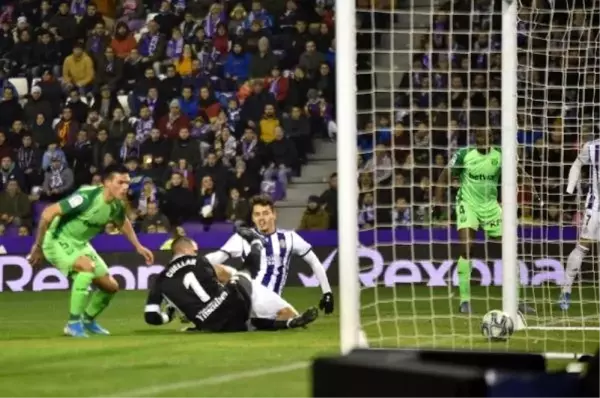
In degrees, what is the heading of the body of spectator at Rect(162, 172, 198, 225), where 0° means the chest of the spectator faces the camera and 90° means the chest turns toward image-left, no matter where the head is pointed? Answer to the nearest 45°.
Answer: approximately 0°

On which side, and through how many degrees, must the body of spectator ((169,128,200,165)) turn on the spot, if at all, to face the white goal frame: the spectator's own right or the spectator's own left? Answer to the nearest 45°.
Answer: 0° — they already face it

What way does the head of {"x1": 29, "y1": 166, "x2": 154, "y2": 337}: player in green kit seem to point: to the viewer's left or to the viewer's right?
to the viewer's right

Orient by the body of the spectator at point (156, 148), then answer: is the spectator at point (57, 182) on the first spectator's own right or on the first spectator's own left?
on the first spectator's own right

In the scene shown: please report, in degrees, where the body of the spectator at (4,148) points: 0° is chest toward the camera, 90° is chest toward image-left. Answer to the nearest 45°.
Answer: approximately 0°

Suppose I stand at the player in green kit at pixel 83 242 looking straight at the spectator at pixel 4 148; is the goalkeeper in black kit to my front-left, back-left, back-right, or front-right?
back-right

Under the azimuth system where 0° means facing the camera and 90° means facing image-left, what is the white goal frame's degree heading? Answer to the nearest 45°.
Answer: approximately 90°
